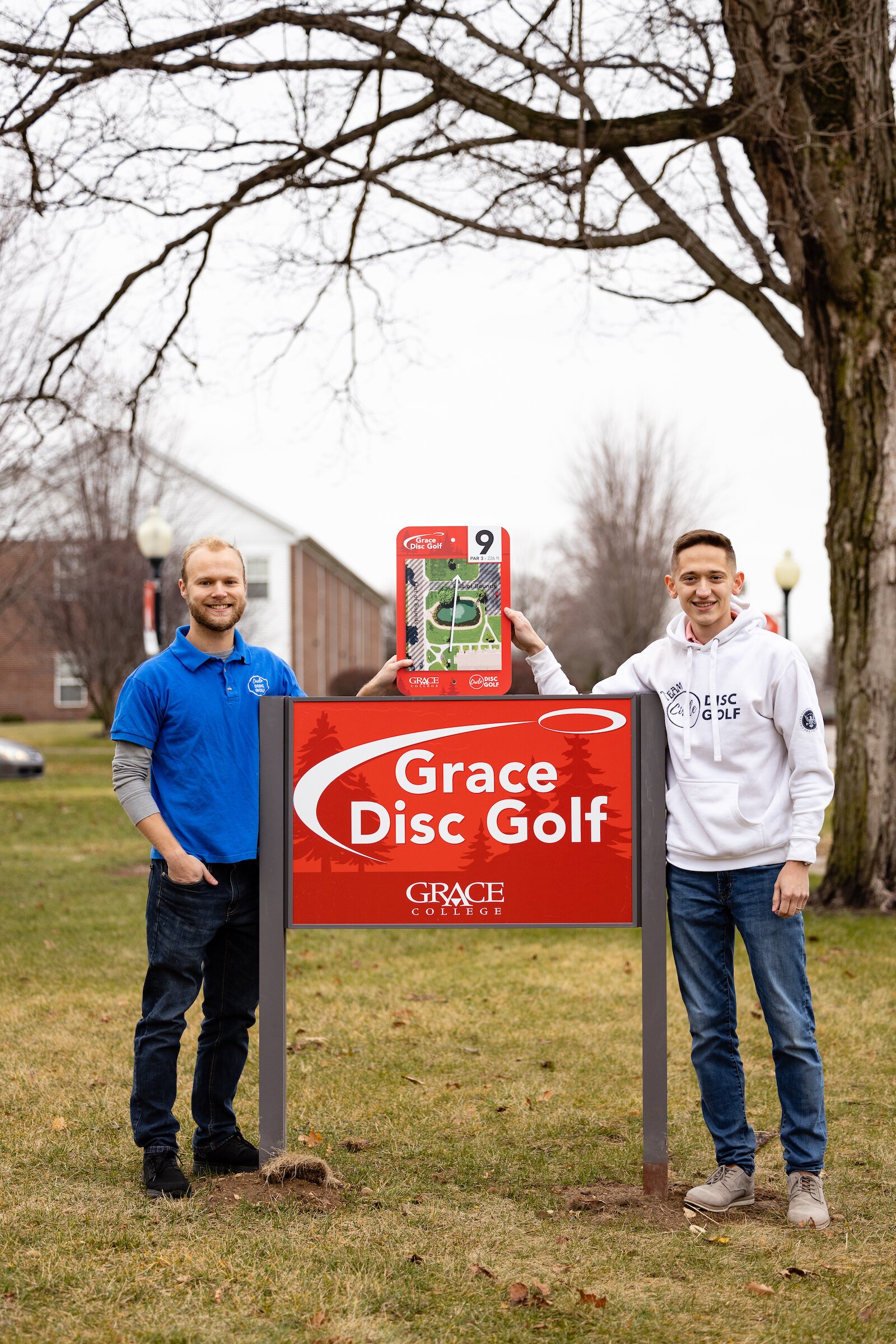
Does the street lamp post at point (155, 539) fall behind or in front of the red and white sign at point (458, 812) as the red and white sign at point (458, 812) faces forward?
behind

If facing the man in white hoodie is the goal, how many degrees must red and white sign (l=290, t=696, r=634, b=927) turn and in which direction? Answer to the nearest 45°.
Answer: approximately 90° to its left

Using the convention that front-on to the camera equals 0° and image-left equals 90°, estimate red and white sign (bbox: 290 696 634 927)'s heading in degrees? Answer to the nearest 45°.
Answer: approximately 0°

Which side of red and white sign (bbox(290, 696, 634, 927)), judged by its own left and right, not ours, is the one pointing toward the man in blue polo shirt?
right

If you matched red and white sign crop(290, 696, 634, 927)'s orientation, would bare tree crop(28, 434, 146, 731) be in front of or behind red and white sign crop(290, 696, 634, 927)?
behind

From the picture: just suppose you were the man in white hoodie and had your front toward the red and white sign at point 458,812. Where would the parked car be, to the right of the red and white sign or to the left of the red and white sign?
right

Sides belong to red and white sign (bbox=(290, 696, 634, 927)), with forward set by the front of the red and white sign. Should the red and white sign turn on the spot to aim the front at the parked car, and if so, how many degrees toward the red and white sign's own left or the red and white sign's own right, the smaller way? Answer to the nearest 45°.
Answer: approximately 180°

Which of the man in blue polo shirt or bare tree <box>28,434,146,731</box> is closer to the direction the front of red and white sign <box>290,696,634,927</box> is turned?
the man in blue polo shirt

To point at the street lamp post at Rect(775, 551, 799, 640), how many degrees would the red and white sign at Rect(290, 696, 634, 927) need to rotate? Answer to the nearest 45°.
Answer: approximately 180°
